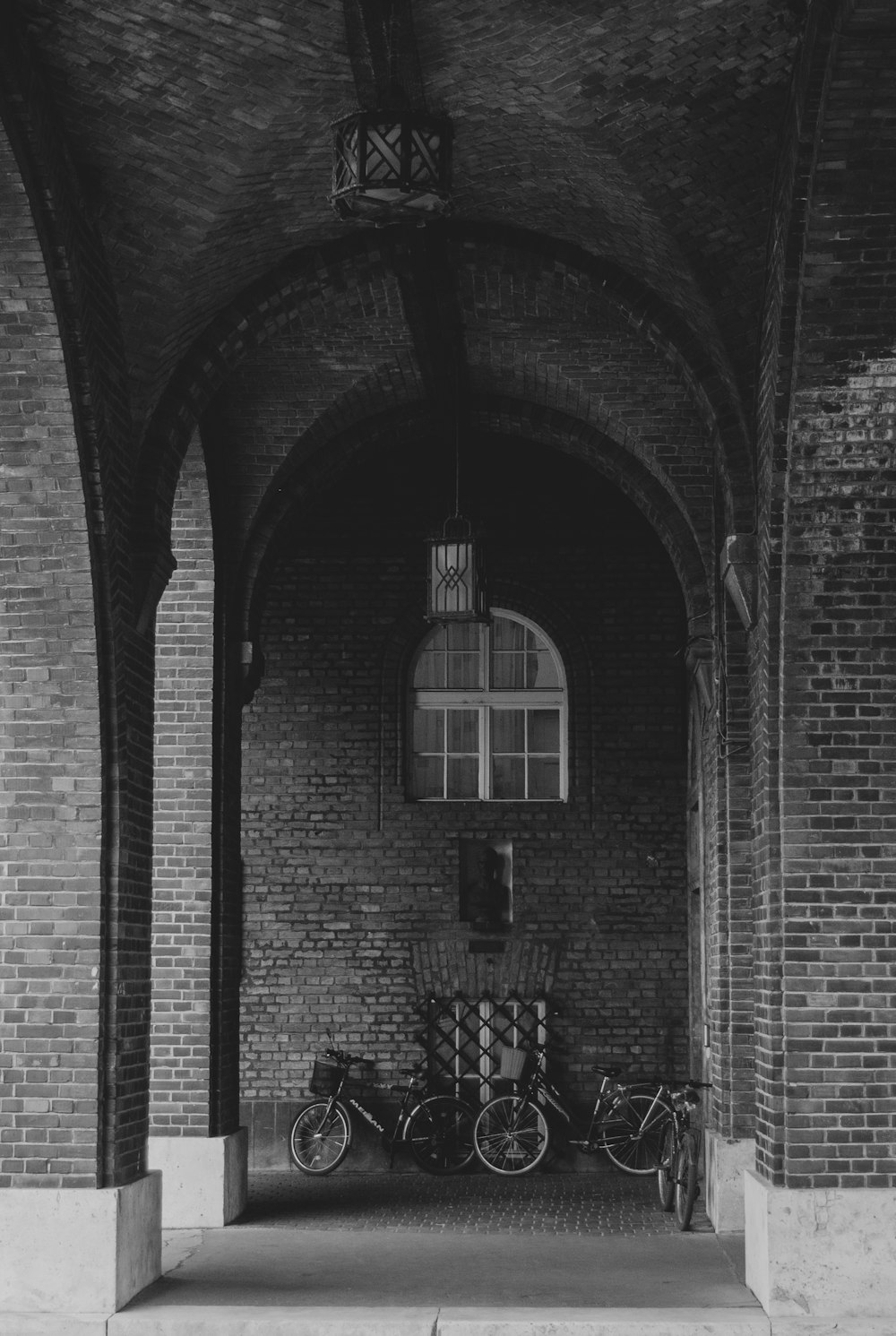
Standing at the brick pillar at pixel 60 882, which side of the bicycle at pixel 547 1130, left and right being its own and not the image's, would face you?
left

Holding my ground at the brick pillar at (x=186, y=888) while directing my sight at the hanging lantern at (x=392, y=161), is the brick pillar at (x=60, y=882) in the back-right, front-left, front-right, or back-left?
front-right

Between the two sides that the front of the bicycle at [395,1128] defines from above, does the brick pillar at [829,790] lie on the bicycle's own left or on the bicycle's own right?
on the bicycle's own left

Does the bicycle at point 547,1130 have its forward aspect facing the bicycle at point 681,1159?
no

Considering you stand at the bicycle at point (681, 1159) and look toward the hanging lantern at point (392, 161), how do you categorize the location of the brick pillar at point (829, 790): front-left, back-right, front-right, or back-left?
front-left

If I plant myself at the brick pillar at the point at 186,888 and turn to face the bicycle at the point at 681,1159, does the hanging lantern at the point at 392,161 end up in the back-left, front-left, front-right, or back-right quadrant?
front-right

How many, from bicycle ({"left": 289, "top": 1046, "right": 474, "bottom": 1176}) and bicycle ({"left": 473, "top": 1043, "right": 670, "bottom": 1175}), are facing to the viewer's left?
2

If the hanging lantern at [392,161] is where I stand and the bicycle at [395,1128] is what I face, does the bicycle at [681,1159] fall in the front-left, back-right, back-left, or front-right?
front-right

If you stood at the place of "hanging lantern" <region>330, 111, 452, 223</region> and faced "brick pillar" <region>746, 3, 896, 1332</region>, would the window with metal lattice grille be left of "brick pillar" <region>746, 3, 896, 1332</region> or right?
left

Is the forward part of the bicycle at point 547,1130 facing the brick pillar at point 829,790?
no

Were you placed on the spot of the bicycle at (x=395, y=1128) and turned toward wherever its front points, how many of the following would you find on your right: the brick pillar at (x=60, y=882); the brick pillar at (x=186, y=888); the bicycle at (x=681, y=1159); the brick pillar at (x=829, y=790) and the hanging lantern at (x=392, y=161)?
0

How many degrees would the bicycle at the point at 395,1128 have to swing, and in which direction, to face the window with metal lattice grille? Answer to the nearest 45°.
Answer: approximately 135° to its right

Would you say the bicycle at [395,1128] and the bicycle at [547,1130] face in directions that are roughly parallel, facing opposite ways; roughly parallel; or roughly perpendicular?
roughly parallel

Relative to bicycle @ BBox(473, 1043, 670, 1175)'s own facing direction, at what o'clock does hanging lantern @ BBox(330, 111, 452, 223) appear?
The hanging lantern is roughly at 9 o'clock from the bicycle.

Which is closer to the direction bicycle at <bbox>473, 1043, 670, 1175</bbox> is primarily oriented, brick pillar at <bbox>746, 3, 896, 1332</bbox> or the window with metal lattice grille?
the window with metal lattice grille

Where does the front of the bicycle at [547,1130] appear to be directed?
to the viewer's left

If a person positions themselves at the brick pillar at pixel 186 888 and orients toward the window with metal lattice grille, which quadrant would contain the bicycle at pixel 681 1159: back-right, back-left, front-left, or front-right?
front-right

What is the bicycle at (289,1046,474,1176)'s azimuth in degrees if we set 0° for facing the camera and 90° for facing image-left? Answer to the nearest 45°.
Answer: approximately 90°
